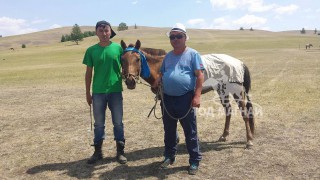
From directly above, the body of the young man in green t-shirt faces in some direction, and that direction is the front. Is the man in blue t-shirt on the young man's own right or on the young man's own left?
on the young man's own left

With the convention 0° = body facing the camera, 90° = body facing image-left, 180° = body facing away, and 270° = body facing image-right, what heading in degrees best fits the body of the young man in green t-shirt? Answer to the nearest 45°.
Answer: approximately 0°

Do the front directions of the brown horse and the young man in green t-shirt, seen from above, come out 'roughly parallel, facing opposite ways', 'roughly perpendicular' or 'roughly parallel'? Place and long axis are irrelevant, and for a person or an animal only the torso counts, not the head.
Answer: roughly perpendicular

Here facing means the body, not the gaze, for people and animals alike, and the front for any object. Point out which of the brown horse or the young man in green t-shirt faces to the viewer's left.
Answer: the brown horse

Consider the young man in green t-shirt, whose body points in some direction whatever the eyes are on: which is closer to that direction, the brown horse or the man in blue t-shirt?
the man in blue t-shirt

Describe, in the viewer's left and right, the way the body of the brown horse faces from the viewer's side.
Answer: facing to the left of the viewer
